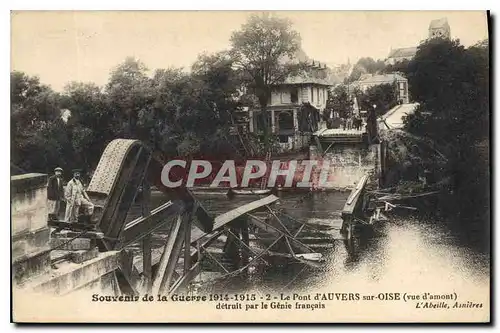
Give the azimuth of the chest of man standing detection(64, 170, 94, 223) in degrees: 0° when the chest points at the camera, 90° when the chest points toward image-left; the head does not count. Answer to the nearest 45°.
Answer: approximately 315°

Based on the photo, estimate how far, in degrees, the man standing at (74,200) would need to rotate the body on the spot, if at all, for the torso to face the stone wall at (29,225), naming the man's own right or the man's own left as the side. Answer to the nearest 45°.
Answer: approximately 90° to the man's own right
